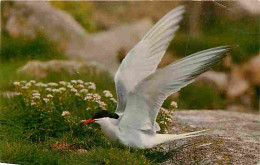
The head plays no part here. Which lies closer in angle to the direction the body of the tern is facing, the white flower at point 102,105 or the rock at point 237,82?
the white flower

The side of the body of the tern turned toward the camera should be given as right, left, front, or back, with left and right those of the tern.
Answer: left

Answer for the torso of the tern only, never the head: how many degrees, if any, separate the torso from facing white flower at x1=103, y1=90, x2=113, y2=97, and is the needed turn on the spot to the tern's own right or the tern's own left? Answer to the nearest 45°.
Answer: approximately 45° to the tern's own right

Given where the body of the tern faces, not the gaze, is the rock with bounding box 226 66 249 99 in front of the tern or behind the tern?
behind

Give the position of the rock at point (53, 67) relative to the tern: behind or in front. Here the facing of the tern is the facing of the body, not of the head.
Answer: in front

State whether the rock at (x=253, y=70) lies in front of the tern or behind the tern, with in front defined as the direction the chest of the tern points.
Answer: behind

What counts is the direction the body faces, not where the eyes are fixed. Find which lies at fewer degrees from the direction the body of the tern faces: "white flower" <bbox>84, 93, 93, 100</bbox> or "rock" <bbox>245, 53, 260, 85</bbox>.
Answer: the white flower

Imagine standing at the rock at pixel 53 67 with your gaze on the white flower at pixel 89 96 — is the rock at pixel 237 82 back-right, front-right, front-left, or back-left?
front-left

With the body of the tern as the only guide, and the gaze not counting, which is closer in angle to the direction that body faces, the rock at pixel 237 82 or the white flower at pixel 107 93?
the white flower
